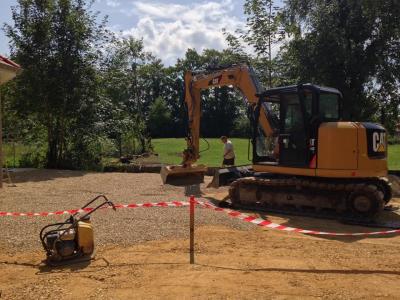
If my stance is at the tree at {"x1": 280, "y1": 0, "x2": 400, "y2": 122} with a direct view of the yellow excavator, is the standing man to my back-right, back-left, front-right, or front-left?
front-right

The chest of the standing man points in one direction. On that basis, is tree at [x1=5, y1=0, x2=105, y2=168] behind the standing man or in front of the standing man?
in front

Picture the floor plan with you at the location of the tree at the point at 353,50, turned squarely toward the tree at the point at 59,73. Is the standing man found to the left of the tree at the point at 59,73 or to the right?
left

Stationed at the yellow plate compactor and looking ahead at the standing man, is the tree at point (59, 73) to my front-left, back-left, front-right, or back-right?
front-left

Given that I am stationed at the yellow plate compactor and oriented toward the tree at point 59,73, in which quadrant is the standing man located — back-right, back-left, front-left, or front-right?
front-right

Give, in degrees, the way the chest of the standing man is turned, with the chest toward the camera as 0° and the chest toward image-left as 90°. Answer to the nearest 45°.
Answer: approximately 90°

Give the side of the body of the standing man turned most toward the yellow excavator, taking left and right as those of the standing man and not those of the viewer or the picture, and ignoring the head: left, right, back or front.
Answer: left
